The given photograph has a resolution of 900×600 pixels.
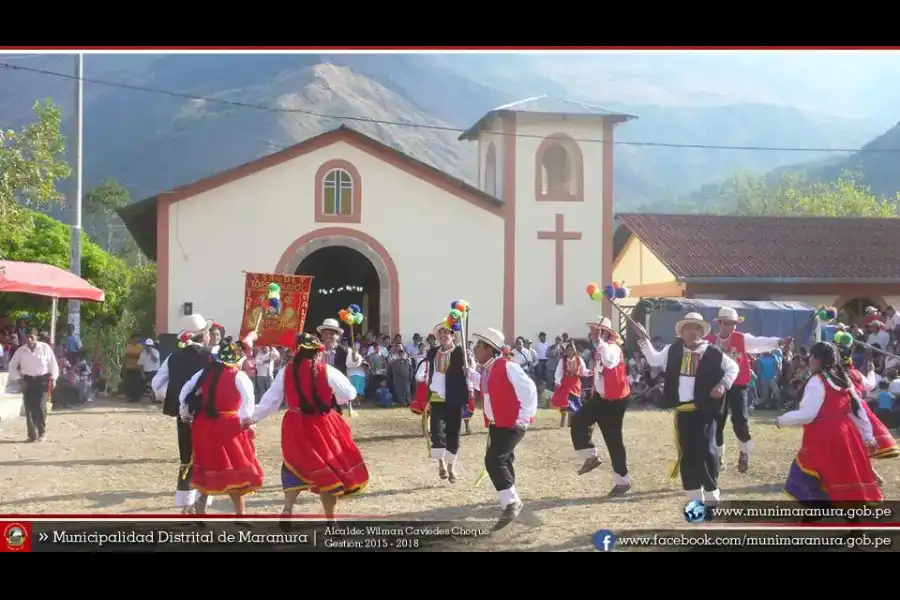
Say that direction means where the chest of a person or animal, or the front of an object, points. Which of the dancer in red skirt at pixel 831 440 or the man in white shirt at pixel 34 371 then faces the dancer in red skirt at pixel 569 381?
the dancer in red skirt at pixel 831 440

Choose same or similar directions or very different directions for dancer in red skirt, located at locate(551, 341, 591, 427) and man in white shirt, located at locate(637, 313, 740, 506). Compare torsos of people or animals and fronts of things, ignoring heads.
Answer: same or similar directions

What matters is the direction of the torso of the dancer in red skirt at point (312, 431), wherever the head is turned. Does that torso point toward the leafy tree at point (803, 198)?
no

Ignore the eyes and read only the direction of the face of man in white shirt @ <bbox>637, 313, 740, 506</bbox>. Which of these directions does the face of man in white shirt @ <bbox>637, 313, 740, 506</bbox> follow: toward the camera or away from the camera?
toward the camera

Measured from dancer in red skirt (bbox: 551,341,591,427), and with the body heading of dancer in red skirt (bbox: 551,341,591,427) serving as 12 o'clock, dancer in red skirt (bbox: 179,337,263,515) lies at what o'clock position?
dancer in red skirt (bbox: 179,337,263,515) is roughly at 1 o'clock from dancer in red skirt (bbox: 551,341,591,427).

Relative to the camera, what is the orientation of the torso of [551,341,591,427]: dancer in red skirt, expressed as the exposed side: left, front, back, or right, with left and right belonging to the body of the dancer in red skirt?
front

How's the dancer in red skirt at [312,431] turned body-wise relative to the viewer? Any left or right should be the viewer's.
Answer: facing away from the viewer

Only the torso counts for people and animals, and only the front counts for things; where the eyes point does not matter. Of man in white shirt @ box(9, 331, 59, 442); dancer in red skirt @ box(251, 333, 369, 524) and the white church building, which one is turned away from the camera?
the dancer in red skirt

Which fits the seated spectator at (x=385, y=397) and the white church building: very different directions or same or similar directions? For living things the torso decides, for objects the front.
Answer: same or similar directions

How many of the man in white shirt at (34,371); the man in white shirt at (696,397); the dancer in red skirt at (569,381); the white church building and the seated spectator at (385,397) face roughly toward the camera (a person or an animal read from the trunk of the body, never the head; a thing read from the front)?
5

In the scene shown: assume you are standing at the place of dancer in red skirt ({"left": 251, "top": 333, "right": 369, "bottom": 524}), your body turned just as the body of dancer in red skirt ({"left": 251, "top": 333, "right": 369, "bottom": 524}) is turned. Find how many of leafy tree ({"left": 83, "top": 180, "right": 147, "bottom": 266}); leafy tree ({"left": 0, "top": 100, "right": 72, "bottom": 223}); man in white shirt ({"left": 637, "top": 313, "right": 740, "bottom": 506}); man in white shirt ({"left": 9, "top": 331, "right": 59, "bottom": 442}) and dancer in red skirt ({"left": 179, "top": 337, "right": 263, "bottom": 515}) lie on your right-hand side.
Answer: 1

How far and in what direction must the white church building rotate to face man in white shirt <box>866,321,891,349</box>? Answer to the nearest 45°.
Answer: approximately 90° to its left

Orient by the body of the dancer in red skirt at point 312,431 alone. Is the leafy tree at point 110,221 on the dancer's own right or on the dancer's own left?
on the dancer's own left

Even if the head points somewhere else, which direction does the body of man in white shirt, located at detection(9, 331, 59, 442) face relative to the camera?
toward the camera

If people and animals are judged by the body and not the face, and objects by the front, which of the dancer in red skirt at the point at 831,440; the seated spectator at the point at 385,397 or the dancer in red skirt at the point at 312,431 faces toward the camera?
the seated spectator

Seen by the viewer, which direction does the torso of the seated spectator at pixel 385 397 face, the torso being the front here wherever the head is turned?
toward the camera
